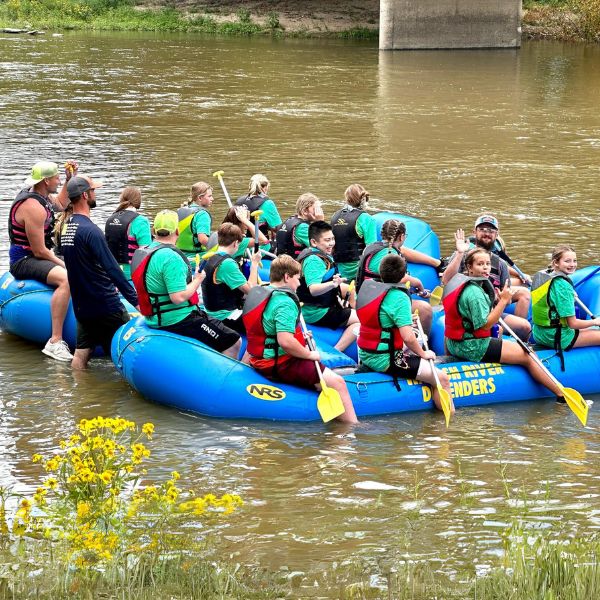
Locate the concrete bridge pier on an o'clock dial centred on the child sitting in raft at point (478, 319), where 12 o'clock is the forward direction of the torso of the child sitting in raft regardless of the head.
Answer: The concrete bridge pier is roughly at 9 o'clock from the child sitting in raft.

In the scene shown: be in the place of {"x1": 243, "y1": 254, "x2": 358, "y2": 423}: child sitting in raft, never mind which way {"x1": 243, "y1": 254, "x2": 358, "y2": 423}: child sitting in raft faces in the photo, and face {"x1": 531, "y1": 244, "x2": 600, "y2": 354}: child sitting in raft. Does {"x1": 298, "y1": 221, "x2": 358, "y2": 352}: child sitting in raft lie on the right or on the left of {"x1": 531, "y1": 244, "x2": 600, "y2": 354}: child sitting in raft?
left

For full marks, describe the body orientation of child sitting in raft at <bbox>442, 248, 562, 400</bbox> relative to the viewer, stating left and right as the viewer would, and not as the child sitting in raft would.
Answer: facing to the right of the viewer

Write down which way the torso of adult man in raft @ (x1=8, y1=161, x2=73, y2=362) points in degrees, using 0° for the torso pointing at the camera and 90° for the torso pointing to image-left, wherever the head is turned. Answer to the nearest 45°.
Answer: approximately 270°

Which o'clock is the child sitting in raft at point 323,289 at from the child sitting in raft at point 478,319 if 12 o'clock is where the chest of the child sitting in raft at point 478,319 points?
the child sitting in raft at point 323,289 is roughly at 7 o'clock from the child sitting in raft at point 478,319.

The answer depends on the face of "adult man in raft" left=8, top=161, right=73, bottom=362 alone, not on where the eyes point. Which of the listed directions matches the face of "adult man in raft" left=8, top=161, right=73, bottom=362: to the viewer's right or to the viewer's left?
to the viewer's right
